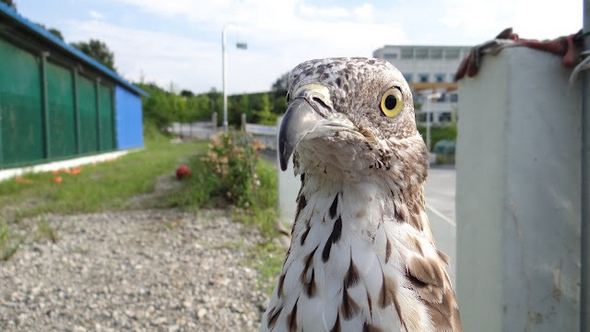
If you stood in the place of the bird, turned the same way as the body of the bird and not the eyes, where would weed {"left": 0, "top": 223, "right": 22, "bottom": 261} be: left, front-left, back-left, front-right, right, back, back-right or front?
right

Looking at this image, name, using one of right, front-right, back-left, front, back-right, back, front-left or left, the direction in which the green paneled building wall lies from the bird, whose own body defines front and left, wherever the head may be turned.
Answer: right

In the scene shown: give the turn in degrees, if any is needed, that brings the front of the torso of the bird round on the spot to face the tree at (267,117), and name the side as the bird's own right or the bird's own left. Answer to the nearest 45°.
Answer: approximately 135° to the bird's own right

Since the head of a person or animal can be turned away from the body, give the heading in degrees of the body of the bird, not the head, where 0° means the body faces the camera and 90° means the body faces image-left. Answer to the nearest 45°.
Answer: approximately 45°

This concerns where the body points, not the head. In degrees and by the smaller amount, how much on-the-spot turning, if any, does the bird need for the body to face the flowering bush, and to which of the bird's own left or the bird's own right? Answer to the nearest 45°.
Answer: approximately 135° to the bird's own right

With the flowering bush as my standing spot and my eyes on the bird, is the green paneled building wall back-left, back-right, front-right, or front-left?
back-right

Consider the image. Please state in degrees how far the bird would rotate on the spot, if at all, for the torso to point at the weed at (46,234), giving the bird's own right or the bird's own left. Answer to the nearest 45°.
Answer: approximately 90° to the bird's own right

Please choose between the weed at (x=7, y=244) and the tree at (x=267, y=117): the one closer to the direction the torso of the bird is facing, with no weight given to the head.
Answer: the weed
